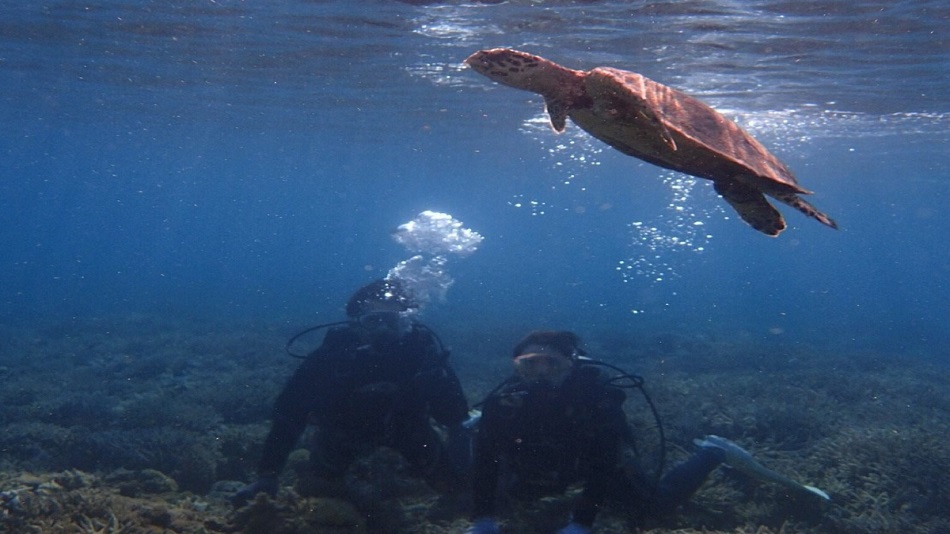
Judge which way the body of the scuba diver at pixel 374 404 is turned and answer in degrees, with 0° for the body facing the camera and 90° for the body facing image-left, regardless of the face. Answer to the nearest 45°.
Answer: approximately 0°

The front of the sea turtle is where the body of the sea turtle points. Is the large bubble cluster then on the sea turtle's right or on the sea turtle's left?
on the sea turtle's right

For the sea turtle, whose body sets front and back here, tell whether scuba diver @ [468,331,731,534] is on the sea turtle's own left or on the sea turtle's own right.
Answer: on the sea turtle's own right

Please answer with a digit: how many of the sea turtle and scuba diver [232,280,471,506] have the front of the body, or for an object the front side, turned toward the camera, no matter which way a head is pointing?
1

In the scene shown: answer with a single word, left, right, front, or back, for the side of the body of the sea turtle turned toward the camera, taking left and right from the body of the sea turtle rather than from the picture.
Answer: left

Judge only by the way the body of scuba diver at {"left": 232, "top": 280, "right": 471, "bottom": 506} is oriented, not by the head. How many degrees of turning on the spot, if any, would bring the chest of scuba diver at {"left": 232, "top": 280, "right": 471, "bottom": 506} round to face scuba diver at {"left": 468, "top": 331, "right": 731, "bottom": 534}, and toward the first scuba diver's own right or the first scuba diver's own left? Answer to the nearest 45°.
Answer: approximately 45° to the first scuba diver's own left
